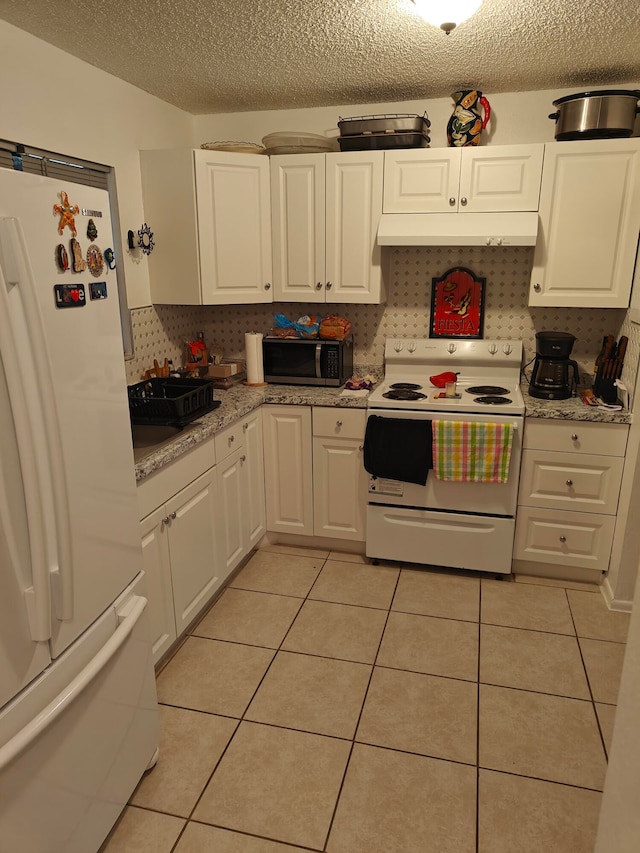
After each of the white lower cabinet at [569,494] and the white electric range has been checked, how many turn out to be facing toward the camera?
2

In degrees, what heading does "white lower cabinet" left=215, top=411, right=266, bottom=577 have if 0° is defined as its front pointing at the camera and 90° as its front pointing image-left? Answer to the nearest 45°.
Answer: approximately 315°

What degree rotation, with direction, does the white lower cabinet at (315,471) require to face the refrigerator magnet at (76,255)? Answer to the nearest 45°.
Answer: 0° — it already faces it

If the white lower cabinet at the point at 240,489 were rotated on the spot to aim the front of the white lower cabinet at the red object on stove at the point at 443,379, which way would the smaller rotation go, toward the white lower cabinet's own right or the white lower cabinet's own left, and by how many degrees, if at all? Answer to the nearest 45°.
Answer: approximately 45° to the white lower cabinet's own left
